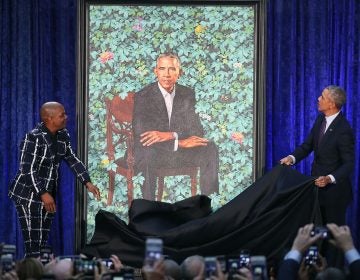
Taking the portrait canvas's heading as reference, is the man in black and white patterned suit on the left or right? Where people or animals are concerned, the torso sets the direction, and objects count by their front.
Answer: on its right

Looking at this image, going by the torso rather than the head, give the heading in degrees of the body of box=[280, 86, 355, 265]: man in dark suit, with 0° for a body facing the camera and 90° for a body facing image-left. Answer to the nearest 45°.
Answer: approximately 45°

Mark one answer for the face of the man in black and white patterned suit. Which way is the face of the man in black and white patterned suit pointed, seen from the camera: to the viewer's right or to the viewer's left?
to the viewer's right

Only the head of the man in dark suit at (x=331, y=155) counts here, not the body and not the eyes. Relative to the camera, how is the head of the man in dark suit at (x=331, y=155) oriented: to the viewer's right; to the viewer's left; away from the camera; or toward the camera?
to the viewer's left

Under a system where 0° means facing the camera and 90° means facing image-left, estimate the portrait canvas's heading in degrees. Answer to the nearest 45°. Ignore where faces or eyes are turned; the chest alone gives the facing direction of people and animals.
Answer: approximately 0°
